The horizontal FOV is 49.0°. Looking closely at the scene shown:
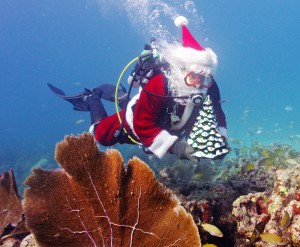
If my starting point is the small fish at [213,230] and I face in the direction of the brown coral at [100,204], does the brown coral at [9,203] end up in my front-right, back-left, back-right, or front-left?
front-right

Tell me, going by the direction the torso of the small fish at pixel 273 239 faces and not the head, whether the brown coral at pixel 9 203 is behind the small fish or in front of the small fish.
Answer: in front

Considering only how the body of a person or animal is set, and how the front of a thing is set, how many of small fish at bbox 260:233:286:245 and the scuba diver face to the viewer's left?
1

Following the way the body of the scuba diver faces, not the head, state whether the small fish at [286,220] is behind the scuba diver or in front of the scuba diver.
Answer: in front

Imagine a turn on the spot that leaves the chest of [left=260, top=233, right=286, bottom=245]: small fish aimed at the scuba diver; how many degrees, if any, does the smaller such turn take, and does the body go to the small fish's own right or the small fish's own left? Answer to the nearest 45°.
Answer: approximately 45° to the small fish's own right

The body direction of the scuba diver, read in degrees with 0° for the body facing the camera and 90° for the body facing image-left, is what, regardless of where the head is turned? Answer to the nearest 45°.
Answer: approximately 315°

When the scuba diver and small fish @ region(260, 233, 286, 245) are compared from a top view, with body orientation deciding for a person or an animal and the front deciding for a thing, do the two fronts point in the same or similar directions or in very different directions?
very different directions

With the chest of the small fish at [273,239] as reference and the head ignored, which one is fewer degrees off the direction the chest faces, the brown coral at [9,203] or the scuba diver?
the brown coral

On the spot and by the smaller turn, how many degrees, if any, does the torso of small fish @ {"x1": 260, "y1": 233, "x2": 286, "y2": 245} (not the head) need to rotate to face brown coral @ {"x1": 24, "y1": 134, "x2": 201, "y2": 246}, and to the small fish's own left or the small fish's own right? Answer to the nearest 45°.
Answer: approximately 45° to the small fish's own left

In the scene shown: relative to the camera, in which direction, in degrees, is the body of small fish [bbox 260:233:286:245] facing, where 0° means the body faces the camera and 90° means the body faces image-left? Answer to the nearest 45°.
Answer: approximately 90°
